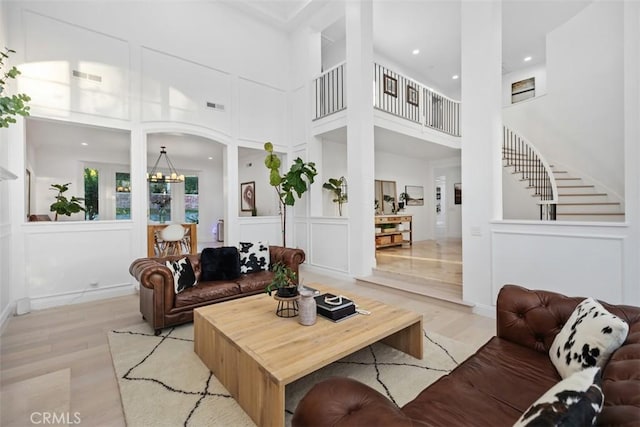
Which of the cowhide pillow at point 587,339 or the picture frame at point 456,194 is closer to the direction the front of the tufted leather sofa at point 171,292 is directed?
the cowhide pillow

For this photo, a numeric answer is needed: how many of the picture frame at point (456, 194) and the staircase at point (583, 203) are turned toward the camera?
2

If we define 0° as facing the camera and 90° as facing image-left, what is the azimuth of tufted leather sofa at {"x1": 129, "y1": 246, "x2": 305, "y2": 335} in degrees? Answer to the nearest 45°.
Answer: approximately 315°

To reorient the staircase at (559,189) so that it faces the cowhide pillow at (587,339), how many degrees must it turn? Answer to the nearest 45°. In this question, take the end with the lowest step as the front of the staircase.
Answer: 0° — it already faces it

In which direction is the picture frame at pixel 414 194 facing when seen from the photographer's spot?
facing the viewer

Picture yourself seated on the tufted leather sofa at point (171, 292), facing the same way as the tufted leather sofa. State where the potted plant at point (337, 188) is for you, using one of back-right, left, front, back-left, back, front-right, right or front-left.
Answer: left

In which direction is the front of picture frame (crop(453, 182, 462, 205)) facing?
toward the camera

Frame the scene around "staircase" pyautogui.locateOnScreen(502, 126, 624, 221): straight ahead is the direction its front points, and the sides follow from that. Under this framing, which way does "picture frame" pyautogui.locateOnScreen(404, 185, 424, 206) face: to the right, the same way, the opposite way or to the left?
the same way

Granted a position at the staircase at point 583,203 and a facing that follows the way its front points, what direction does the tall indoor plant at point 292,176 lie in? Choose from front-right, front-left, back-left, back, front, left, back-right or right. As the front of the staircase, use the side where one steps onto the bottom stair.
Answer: front-right

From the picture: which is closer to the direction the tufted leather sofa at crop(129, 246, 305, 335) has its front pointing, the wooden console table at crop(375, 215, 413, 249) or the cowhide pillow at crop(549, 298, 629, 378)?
the cowhide pillow

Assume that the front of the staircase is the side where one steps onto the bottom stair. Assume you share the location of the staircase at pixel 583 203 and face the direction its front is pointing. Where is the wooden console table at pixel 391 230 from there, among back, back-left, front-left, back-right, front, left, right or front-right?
right

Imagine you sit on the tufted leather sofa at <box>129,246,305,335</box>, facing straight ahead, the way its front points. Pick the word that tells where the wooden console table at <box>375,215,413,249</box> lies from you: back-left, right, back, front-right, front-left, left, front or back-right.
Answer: left

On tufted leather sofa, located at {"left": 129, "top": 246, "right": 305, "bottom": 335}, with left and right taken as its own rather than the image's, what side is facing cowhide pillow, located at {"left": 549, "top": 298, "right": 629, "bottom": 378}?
front

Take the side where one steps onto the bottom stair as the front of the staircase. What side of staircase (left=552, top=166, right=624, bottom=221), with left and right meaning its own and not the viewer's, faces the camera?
front

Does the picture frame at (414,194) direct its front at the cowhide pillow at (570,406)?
yes
